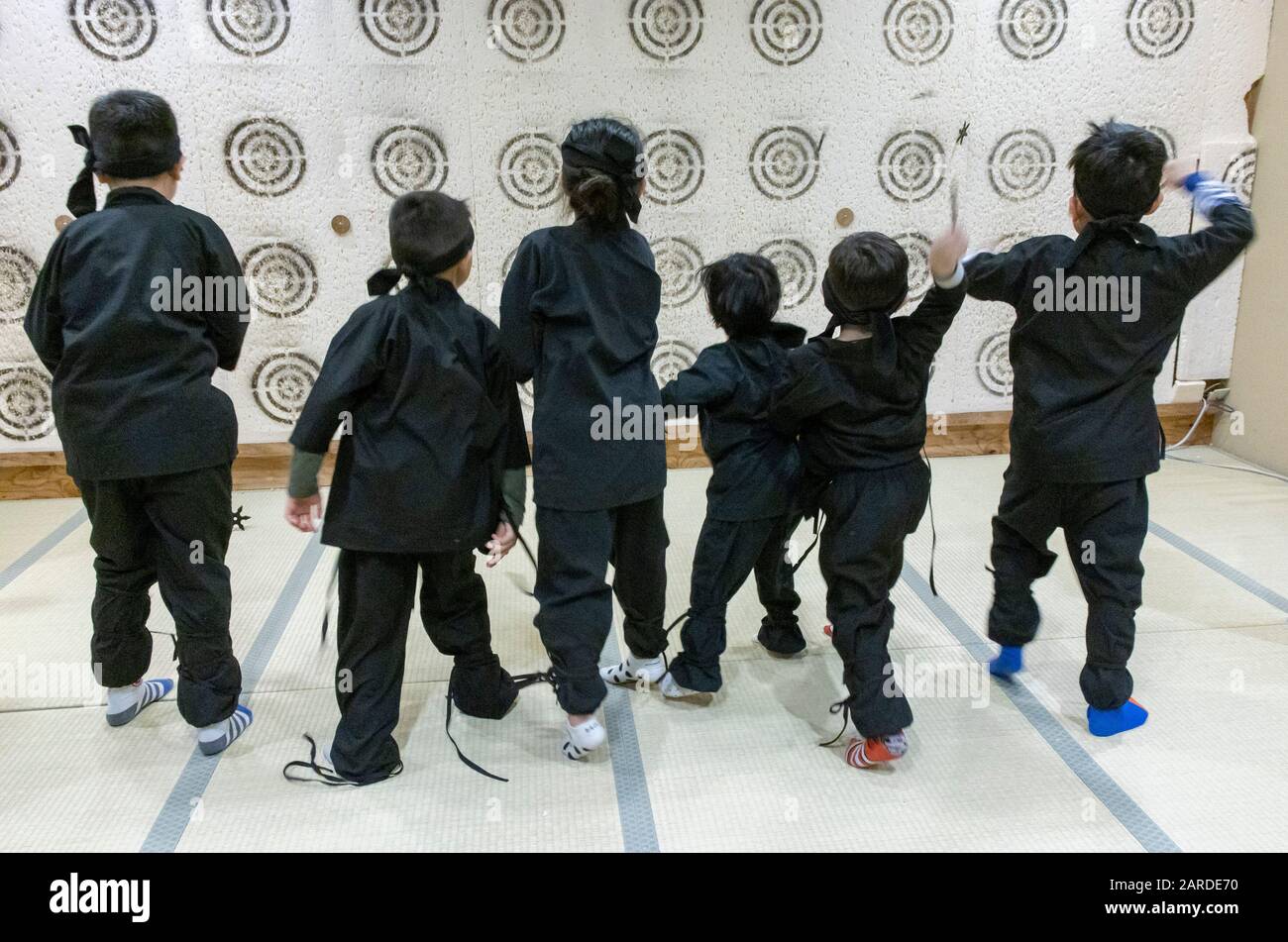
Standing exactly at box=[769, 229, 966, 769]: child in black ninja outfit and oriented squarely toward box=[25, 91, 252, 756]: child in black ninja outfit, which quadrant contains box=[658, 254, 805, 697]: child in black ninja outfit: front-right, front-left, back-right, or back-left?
front-right

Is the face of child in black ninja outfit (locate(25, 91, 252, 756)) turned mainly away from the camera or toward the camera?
away from the camera

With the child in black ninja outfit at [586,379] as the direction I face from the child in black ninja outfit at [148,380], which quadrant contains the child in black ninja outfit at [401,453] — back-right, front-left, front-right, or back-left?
front-right

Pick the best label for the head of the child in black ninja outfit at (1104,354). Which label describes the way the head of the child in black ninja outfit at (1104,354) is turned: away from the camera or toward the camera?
away from the camera

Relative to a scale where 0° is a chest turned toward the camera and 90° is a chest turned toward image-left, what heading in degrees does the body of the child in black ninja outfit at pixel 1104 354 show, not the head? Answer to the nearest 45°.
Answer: approximately 180°

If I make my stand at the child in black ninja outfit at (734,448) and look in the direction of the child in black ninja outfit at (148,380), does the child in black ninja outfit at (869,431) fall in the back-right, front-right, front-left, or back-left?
back-left

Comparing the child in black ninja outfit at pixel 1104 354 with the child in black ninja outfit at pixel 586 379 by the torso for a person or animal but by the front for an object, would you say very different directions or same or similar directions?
same or similar directions

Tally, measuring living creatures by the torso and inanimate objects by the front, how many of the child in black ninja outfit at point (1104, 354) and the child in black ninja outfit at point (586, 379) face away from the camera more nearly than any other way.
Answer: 2

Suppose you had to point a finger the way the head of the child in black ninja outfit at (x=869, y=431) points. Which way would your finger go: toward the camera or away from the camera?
away from the camera

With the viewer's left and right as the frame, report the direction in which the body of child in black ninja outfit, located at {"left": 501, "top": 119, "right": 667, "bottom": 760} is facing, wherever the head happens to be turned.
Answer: facing away from the viewer

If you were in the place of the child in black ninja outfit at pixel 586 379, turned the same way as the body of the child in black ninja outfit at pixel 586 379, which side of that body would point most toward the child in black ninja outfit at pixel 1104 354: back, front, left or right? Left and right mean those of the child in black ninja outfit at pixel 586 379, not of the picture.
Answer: right

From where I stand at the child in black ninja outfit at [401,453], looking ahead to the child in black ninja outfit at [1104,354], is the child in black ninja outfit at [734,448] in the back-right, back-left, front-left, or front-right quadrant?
front-left
